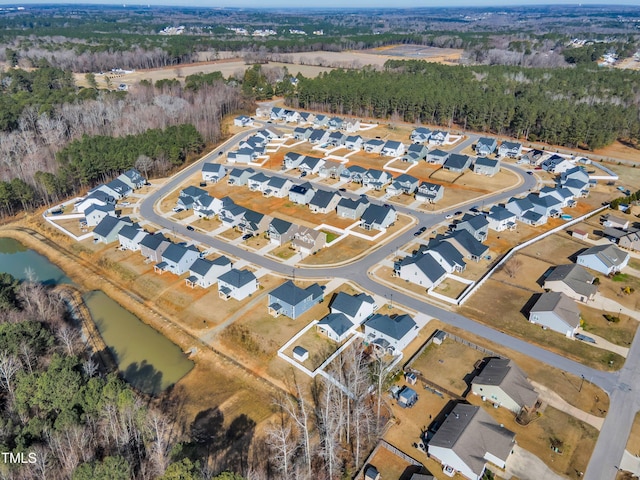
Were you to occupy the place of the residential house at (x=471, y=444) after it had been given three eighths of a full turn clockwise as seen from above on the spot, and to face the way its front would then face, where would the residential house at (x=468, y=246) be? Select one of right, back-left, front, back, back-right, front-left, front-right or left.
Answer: right

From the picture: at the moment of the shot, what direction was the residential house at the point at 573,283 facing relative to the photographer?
facing the viewer and to the right of the viewer

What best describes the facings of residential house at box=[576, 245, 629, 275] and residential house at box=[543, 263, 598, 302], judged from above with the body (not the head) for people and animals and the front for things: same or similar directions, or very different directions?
same or similar directions

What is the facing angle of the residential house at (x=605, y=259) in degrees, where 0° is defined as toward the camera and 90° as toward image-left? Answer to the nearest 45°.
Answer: approximately 315°

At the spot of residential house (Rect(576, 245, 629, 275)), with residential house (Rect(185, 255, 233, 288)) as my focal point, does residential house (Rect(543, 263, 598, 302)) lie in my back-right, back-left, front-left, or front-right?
front-left

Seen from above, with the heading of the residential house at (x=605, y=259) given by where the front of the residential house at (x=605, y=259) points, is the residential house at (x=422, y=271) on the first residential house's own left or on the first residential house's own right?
on the first residential house's own right

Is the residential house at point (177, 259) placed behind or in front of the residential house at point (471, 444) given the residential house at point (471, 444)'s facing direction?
behind

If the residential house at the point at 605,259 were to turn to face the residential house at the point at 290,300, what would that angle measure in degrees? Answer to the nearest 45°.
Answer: approximately 90° to its right

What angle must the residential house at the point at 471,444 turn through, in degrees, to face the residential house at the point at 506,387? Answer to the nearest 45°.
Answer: approximately 135° to its left

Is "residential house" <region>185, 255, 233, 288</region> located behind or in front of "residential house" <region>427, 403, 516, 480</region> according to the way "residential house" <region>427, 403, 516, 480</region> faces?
behind

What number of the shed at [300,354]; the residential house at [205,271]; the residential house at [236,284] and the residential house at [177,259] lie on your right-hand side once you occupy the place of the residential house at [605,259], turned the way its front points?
4

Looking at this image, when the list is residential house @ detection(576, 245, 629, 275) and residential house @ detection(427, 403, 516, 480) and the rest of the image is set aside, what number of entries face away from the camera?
0
